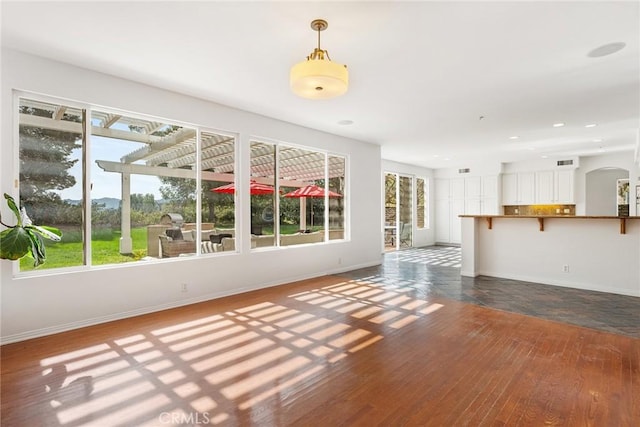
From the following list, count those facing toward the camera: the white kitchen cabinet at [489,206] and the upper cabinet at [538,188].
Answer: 2

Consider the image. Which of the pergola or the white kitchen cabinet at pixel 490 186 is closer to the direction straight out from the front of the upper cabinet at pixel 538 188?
the pergola

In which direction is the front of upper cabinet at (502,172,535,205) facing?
toward the camera

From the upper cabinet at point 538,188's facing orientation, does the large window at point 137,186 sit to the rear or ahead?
ahead

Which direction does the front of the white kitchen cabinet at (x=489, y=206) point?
toward the camera

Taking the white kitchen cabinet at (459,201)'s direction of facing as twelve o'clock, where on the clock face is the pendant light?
The pendant light is roughly at 12 o'clock from the white kitchen cabinet.

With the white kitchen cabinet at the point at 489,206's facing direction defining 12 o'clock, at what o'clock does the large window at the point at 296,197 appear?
The large window is roughly at 1 o'clock from the white kitchen cabinet.

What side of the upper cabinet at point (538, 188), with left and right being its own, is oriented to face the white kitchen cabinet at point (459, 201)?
right

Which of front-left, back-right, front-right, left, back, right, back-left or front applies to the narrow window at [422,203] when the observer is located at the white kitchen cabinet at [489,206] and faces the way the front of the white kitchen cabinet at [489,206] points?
right

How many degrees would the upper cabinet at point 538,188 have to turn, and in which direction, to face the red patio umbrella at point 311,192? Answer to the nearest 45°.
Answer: approximately 45° to its right

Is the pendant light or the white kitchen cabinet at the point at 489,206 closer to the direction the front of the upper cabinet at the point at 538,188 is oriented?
the pendant light
